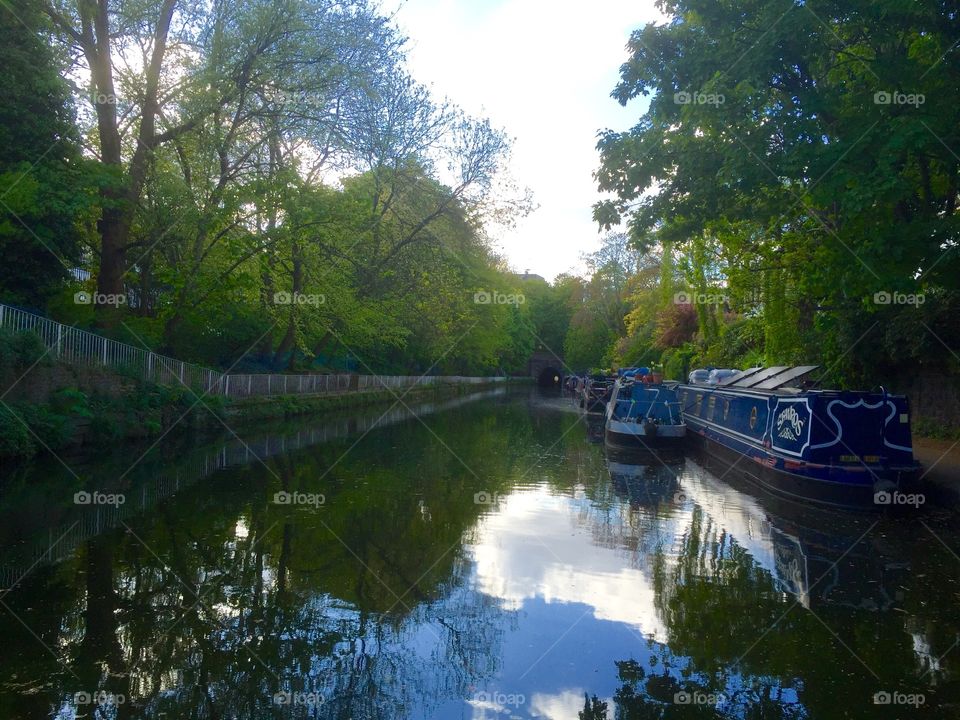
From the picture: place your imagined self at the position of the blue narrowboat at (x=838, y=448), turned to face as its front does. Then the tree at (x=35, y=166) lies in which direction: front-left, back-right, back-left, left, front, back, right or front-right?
front-left

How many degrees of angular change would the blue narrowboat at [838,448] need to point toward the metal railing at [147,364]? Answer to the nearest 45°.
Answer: approximately 45° to its left

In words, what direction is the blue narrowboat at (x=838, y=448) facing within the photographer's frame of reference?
facing away from the viewer and to the left of the viewer

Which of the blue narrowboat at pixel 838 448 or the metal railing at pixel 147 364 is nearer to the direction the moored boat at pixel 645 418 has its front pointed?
the blue narrowboat
